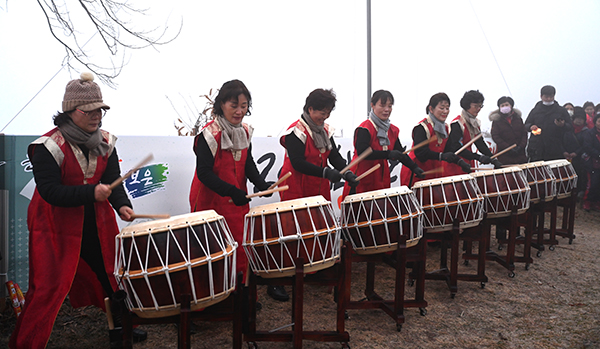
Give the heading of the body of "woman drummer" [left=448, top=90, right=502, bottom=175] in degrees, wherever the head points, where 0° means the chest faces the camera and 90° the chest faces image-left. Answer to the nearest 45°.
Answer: approximately 315°

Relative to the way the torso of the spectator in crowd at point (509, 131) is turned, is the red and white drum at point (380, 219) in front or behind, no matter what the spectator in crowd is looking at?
in front

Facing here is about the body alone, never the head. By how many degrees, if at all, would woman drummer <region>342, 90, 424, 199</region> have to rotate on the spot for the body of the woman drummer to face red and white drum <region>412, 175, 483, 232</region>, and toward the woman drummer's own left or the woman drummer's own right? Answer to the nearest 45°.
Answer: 0° — they already face it

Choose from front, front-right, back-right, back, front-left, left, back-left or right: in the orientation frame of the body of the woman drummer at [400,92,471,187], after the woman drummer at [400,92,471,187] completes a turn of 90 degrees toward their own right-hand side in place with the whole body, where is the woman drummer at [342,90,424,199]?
front

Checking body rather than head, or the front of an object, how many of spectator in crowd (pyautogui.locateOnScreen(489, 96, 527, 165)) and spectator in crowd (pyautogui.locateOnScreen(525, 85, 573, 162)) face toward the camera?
2

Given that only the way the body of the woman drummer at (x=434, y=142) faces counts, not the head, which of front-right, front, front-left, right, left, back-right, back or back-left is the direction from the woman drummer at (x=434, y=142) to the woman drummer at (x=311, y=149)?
right

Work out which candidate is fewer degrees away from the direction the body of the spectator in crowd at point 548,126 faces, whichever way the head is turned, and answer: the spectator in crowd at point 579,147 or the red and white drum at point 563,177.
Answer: the red and white drum

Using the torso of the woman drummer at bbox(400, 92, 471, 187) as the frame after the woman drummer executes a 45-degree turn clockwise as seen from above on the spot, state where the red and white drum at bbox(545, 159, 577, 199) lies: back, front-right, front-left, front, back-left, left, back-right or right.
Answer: back-left

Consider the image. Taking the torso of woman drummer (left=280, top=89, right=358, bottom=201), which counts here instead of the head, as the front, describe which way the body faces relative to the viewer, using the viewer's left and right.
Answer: facing the viewer and to the right of the viewer

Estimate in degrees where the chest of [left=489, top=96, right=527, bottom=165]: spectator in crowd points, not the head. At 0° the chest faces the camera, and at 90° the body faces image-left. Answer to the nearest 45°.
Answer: approximately 0°

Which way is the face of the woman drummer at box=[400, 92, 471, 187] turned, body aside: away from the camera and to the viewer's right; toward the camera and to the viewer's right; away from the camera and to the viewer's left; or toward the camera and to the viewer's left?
toward the camera and to the viewer's right

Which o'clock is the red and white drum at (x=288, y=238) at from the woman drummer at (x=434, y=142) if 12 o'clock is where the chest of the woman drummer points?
The red and white drum is roughly at 2 o'clock from the woman drummer.

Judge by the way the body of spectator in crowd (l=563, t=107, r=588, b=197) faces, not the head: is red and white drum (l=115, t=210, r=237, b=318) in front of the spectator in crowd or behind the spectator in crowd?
in front

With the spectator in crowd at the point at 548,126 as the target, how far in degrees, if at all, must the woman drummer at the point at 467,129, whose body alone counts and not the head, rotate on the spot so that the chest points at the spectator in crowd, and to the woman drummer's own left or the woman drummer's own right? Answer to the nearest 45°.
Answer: approximately 135° to the woman drummer's own left

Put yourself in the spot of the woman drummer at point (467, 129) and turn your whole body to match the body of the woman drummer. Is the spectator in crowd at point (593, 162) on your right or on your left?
on your left

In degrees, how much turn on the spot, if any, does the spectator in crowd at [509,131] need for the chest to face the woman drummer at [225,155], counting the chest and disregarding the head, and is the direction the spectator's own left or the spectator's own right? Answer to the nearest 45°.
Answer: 0° — they already face them
